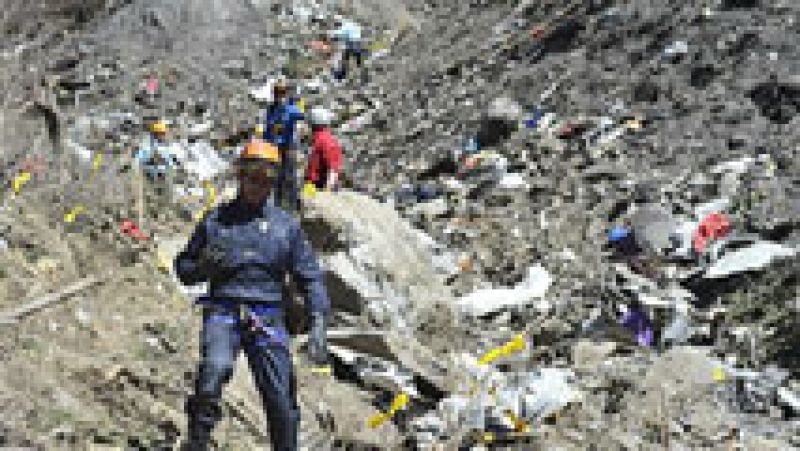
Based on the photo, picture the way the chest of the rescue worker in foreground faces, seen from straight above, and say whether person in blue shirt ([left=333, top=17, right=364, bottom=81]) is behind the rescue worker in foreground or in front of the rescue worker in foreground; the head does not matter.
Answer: behind

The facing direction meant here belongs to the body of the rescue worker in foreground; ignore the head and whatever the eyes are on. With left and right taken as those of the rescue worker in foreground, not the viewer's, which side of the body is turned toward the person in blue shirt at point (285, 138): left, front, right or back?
back

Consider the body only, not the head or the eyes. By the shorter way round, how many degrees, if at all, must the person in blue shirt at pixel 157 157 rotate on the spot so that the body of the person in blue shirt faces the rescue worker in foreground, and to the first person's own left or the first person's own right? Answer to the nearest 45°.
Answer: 0° — they already face them

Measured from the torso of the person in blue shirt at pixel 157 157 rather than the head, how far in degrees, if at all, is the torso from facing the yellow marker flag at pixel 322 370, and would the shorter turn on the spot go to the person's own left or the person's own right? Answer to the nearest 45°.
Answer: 0° — they already face it

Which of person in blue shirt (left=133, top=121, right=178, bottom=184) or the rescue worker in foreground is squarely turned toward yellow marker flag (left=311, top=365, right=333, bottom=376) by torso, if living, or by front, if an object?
the person in blue shirt

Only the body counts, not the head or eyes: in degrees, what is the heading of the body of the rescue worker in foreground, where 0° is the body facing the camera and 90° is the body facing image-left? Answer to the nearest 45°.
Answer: approximately 0°

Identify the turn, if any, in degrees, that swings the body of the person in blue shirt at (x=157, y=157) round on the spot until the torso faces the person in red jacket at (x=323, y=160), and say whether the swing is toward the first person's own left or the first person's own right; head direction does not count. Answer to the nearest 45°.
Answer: approximately 45° to the first person's own left

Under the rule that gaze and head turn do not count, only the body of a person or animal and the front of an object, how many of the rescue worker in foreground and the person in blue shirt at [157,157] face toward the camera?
2
